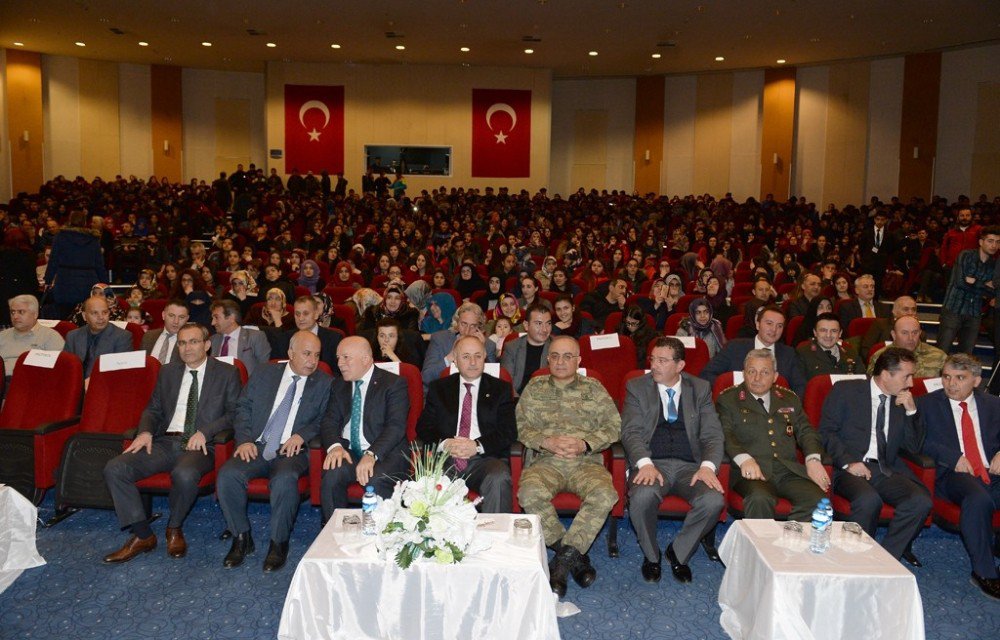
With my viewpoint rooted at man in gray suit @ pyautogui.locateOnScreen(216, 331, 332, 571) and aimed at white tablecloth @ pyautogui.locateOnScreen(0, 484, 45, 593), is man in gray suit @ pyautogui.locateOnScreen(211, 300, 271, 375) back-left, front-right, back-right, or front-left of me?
back-right

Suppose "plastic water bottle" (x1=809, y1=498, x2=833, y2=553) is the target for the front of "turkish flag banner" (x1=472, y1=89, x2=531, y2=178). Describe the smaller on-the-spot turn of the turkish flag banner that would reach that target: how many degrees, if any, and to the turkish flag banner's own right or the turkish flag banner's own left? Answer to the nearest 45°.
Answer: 0° — it already faces it

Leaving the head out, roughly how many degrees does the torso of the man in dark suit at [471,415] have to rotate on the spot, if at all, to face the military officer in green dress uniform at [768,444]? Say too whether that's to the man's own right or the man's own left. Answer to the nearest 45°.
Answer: approximately 90° to the man's own left

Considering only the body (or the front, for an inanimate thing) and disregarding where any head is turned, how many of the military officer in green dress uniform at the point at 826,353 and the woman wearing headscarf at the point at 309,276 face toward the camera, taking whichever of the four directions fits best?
2

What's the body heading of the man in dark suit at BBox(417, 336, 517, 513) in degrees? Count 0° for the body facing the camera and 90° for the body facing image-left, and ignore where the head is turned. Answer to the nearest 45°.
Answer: approximately 0°

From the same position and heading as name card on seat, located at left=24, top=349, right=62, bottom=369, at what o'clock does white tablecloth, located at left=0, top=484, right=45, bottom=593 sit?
The white tablecloth is roughly at 12 o'clock from the name card on seat.

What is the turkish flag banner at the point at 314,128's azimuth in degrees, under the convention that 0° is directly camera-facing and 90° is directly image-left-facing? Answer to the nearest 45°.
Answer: approximately 0°

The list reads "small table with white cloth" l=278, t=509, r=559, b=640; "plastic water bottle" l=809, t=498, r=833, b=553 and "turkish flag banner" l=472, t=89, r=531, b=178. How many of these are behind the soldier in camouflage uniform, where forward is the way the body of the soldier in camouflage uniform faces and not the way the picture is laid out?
1

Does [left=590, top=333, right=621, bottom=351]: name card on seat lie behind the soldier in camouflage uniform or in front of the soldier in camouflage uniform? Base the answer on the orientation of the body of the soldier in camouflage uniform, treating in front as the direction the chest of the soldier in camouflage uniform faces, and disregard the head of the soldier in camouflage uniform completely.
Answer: behind
